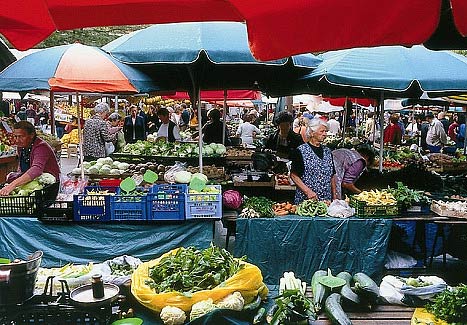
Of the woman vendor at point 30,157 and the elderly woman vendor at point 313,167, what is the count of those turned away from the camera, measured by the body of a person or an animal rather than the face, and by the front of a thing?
0

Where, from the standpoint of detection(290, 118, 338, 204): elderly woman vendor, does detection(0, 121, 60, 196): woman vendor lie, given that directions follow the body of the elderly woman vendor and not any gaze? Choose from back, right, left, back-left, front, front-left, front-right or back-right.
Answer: back-right

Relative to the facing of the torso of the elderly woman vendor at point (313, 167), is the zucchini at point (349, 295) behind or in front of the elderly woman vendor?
in front

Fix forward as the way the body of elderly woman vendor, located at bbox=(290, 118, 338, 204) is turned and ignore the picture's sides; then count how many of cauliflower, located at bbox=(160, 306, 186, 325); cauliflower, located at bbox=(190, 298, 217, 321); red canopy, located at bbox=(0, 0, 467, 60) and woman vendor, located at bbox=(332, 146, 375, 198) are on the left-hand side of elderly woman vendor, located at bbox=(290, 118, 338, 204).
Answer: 1

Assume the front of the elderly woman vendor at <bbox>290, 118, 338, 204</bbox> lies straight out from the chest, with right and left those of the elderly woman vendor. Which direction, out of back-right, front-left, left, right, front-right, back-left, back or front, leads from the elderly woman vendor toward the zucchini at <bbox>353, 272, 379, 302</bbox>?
front-right

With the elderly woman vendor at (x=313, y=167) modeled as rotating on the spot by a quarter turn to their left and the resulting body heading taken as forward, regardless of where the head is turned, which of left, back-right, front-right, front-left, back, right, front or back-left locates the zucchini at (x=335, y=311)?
back-right

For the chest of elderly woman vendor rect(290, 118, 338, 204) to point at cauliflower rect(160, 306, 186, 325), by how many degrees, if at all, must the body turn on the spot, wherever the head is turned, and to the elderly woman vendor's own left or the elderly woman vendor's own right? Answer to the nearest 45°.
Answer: approximately 45° to the elderly woman vendor's own right

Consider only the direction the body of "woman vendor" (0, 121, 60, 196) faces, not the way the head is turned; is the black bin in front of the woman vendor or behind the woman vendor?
in front

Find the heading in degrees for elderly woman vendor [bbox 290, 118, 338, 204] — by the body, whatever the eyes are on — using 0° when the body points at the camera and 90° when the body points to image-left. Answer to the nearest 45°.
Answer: approximately 315°
